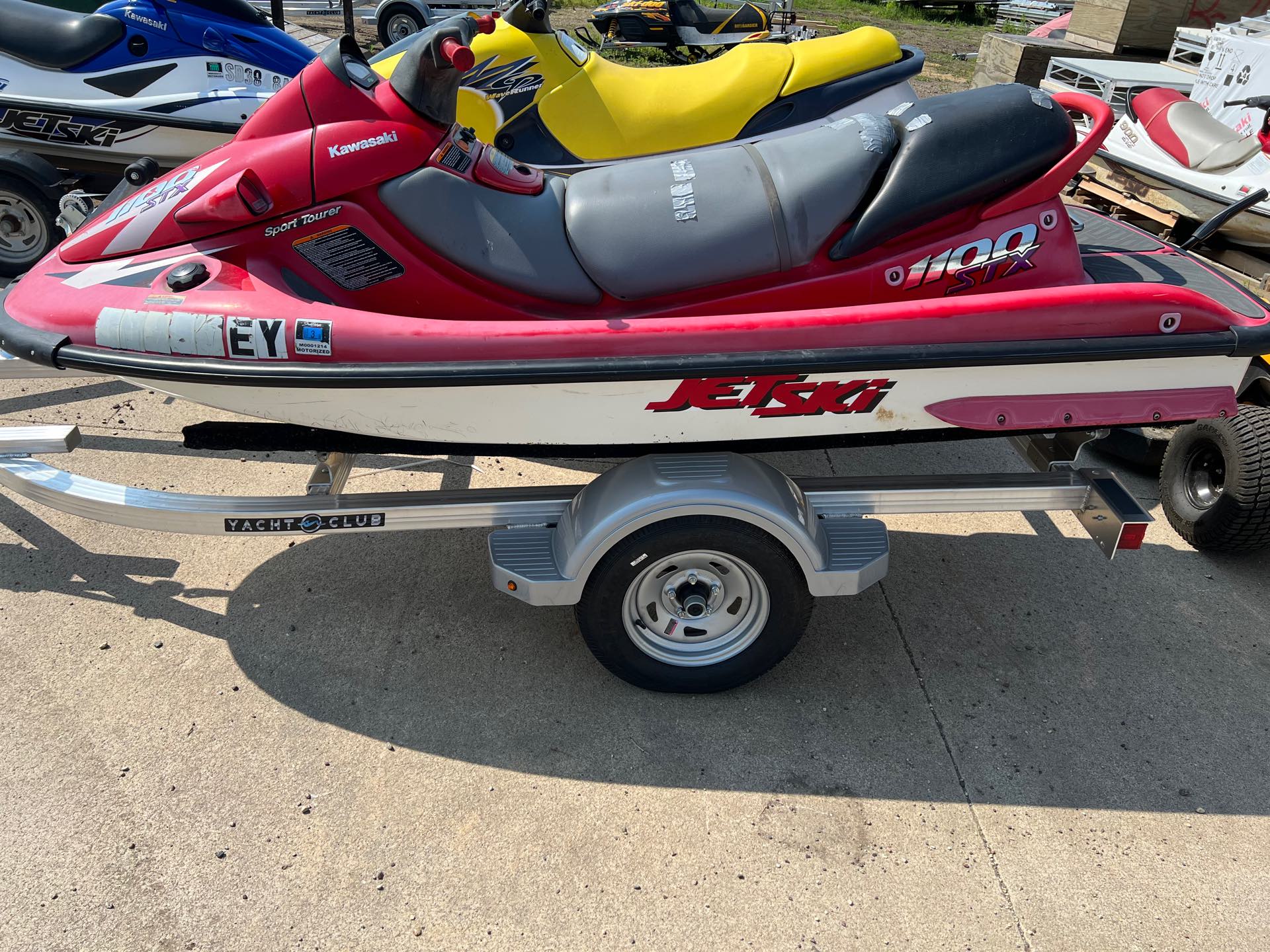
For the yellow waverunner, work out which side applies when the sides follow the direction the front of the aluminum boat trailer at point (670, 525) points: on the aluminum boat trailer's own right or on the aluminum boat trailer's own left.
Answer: on the aluminum boat trailer's own right

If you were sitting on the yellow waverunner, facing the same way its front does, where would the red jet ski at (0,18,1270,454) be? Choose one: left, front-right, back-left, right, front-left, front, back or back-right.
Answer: left

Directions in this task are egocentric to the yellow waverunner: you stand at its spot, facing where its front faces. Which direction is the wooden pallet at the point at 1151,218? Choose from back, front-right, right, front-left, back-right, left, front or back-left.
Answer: back

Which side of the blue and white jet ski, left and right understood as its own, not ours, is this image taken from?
right

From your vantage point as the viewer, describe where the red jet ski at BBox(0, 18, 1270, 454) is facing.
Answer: facing to the left of the viewer

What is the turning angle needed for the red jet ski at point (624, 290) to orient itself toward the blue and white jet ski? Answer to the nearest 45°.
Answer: approximately 45° to its right

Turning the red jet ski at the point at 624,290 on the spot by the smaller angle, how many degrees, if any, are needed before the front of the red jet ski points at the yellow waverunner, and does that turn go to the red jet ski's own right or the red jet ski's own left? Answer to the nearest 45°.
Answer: approximately 90° to the red jet ski's own right

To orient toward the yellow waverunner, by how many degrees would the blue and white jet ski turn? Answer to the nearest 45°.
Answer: approximately 45° to its right

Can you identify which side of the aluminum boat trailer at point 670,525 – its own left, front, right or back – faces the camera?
left

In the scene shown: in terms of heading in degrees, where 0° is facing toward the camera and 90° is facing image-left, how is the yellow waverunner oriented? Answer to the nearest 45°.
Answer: approximately 90°
